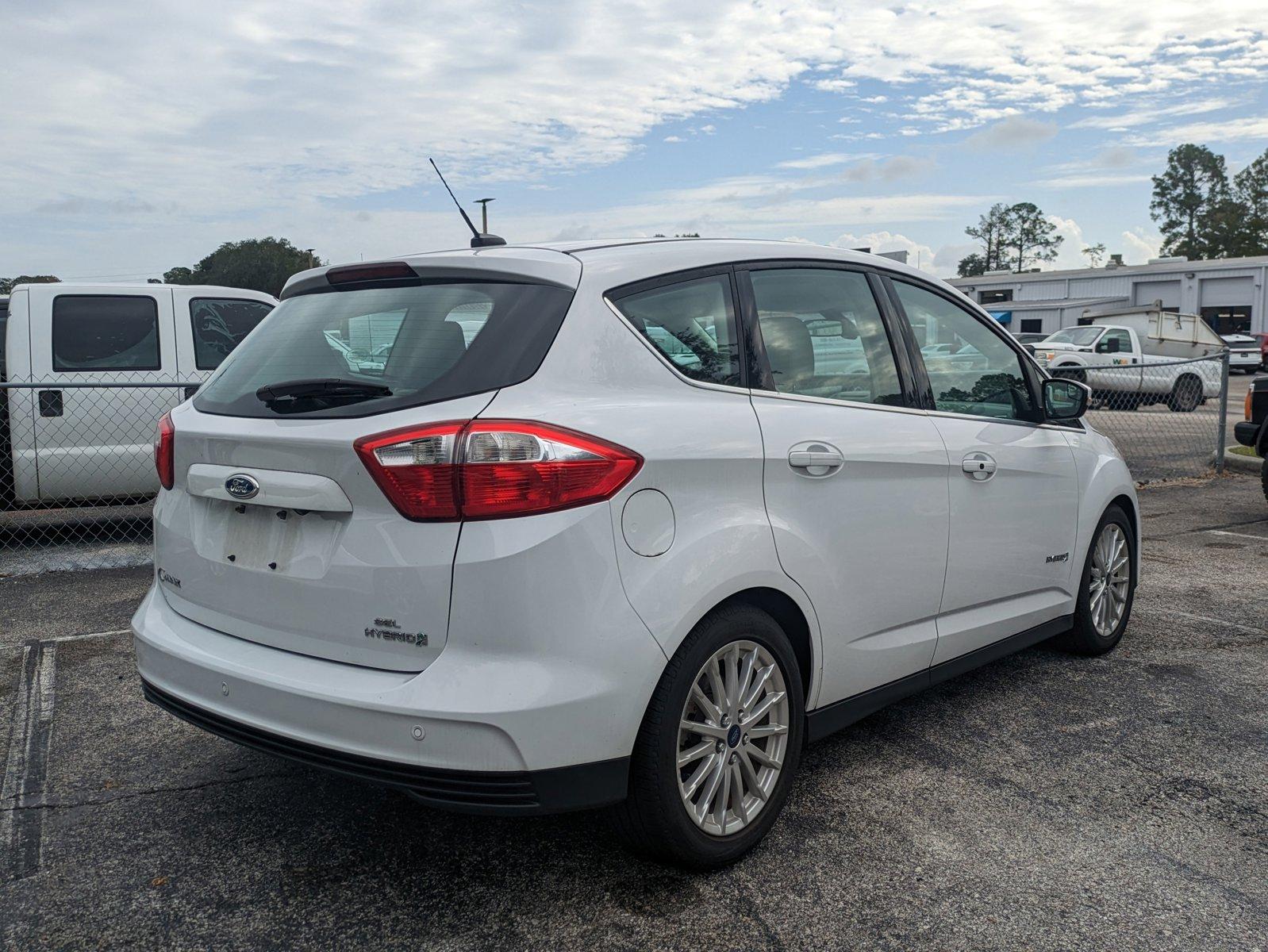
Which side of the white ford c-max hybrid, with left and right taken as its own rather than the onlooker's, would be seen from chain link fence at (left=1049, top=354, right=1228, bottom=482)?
front

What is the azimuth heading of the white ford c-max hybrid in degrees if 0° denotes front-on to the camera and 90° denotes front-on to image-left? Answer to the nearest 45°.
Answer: approximately 225°

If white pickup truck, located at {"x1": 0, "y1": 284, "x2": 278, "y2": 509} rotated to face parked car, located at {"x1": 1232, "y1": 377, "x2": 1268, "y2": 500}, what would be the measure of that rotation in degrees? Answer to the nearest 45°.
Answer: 0° — it already faces it

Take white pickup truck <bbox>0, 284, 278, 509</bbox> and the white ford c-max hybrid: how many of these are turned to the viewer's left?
0

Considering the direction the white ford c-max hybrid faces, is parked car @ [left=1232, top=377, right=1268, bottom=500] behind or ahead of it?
ahead

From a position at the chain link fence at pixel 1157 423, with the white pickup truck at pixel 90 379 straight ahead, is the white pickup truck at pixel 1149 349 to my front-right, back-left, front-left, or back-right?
back-right

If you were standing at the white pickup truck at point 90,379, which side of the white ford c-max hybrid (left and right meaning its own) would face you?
left

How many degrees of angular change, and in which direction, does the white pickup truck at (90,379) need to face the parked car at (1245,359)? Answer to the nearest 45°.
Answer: approximately 45° to its left

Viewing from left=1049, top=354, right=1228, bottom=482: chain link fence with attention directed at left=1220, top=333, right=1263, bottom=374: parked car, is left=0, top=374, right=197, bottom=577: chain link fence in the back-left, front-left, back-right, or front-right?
back-left

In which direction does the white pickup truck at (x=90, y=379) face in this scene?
to the viewer's right

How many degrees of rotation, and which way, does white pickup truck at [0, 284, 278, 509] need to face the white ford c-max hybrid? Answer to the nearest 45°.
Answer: approximately 90° to its right
